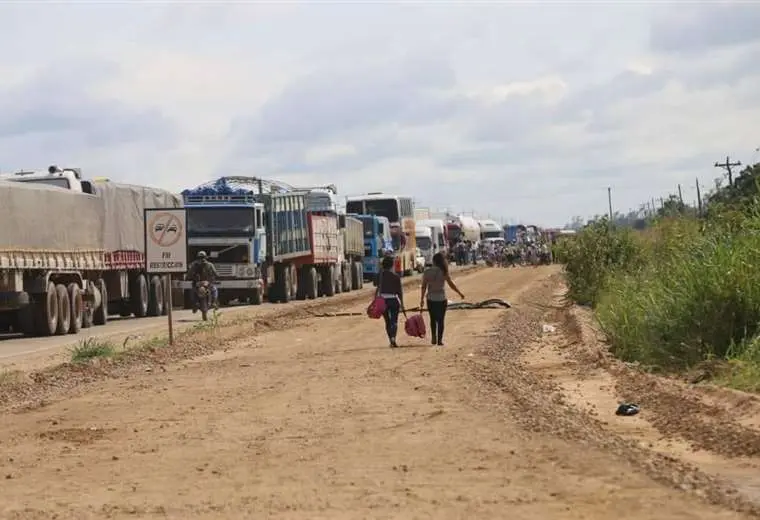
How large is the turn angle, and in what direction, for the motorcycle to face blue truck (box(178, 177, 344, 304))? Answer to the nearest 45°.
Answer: approximately 180°

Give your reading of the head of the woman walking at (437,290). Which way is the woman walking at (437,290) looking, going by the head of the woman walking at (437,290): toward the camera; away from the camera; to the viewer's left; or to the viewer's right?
away from the camera

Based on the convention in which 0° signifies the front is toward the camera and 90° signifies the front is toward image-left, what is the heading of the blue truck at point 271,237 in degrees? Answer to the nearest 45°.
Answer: approximately 45°

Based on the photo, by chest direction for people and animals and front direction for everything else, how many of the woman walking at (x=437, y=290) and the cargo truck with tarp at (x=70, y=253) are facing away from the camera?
1

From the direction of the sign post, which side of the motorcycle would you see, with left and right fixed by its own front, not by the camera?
front

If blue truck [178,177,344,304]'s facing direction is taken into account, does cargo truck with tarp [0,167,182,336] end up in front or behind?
in front

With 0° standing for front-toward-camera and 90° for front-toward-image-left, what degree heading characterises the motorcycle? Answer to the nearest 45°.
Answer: approximately 0°

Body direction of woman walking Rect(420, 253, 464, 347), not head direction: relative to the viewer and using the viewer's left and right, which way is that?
facing away from the viewer

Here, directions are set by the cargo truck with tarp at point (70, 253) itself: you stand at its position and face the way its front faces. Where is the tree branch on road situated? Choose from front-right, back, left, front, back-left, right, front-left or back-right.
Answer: back-left

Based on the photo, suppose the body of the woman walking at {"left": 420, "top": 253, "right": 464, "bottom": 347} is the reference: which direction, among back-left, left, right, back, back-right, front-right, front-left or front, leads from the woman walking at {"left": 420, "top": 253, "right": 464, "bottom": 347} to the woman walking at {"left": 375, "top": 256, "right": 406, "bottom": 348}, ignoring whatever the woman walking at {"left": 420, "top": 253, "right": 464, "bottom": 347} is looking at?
left
